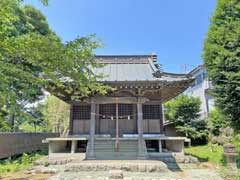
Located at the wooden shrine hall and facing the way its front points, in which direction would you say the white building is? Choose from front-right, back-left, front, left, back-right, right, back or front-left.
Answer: back-left

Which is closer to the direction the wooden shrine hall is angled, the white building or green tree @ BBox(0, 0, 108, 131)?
the green tree

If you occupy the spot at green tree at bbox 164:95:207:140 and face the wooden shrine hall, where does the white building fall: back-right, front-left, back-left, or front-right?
back-right

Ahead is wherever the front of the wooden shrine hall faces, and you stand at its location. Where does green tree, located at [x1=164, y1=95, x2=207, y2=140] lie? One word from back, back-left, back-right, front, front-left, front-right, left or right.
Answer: back-left

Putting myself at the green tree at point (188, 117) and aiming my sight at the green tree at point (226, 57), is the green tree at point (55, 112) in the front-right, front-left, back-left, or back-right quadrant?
back-right

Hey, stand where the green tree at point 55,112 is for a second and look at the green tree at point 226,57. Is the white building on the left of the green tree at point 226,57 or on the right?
left

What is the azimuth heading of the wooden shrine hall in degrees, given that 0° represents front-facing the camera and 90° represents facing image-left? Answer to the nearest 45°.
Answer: approximately 0°
